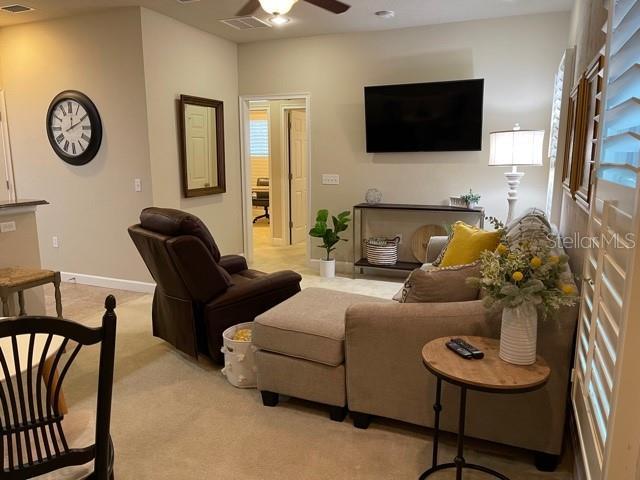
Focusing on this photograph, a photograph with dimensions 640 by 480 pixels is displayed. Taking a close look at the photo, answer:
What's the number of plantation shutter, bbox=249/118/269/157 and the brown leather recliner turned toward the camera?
1

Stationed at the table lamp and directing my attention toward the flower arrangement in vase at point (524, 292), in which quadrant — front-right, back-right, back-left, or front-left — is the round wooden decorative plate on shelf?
back-right

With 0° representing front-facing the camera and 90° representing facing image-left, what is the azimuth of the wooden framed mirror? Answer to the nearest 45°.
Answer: approximately 315°

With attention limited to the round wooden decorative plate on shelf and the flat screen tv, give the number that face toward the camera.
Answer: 2

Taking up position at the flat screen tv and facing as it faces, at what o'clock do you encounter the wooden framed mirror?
The wooden framed mirror is roughly at 3 o'clock from the flat screen tv.

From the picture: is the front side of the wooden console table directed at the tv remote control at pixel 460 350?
yes

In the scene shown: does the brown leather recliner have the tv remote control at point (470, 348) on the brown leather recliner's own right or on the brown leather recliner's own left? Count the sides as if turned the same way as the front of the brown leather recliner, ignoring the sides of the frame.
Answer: on the brown leather recliner's own right
